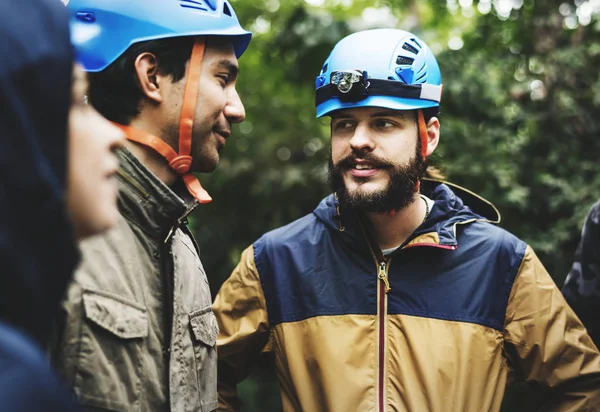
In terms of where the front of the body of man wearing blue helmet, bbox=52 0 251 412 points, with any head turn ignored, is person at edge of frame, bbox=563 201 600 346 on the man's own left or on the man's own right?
on the man's own left

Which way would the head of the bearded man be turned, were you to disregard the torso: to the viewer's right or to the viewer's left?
to the viewer's left

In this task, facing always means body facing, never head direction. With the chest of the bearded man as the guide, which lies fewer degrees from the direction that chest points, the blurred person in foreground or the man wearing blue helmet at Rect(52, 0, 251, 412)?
the blurred person in foreground

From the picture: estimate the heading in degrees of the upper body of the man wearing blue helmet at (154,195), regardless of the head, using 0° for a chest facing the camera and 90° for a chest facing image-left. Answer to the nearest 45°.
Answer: approximately 315°

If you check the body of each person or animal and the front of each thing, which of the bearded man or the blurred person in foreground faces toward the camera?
the bearded man

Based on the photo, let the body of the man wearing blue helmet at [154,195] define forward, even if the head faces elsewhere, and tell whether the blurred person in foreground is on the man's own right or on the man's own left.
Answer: on the man's own right

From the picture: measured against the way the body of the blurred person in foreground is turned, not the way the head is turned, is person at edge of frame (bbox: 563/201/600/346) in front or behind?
in front

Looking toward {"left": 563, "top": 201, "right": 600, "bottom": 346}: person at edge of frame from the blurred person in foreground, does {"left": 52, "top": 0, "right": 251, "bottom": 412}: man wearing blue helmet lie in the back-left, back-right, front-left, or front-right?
front-left

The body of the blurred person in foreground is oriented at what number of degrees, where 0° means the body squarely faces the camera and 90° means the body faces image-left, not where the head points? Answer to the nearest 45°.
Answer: approximately 270°

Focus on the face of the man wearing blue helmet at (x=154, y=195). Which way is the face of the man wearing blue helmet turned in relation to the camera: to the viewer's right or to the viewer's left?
to the viewer's right

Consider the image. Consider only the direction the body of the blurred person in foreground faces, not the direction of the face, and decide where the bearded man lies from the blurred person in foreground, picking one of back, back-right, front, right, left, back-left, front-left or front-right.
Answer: front-left

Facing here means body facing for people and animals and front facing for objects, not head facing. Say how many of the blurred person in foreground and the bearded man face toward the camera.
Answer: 1

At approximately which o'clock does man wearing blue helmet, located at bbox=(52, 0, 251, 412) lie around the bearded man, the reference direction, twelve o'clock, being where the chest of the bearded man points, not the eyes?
The man wearing blue helmet is roughly at 2 o'clock from the bearded man.

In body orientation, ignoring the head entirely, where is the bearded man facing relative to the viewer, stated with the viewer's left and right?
facing the viewer

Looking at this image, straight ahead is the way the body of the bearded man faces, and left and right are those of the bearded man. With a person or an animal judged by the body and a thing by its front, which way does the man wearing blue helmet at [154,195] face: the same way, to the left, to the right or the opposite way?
to the left
